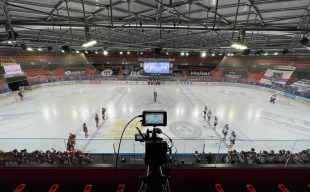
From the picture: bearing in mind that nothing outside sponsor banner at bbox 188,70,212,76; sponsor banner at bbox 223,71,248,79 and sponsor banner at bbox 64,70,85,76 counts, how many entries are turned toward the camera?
3

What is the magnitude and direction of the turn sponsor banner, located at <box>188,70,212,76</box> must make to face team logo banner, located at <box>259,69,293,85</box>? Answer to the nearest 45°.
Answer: approximately 45° to its left

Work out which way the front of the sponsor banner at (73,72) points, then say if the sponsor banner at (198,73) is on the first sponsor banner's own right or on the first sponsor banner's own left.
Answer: on the first sponsor banner's own left

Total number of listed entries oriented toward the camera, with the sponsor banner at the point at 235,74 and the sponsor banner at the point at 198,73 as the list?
2

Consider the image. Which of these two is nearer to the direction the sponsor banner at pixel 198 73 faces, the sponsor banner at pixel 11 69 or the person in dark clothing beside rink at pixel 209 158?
the person in dark clothing beside rink

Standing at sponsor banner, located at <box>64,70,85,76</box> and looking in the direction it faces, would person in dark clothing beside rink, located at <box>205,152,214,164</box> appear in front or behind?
in front

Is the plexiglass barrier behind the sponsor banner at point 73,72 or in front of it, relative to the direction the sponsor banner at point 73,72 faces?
in front

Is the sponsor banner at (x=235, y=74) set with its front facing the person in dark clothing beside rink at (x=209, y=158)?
yes

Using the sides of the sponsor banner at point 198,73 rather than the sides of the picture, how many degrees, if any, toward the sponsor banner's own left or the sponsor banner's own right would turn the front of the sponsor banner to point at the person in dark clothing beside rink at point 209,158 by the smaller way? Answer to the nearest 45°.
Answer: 0° — it already faces them

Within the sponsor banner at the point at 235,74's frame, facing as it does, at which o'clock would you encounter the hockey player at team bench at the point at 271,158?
The hockey player at team bench is roughly at 12 o'clock from the sponsor banner.

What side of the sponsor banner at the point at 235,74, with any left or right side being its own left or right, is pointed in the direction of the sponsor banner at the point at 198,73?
right

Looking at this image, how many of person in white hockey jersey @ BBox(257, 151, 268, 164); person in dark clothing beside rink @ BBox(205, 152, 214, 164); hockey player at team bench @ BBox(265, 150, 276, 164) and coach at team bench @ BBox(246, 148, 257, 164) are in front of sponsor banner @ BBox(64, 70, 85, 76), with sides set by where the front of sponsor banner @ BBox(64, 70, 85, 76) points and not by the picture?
4

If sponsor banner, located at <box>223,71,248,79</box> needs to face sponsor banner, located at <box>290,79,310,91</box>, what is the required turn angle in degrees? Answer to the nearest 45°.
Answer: approximately 45° to its left

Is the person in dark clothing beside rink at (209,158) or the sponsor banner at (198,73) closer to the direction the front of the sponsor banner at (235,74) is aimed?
the person in dark clothing beside rink

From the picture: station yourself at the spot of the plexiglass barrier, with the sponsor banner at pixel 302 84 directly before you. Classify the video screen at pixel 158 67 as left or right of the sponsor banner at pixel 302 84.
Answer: left

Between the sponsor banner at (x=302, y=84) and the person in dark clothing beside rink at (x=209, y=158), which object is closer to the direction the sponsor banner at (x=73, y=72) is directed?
the person in dark clothing beside rink

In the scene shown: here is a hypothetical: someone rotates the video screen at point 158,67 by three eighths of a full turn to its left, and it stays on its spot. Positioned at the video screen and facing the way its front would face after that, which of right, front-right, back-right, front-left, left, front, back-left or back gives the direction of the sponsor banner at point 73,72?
left
